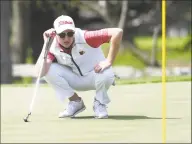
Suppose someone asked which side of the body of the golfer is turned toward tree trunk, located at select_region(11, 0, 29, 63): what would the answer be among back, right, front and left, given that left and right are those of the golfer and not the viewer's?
back

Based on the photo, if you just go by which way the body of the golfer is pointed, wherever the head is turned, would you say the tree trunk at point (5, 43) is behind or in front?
behind

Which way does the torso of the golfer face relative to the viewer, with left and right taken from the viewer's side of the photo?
facing the viewer
